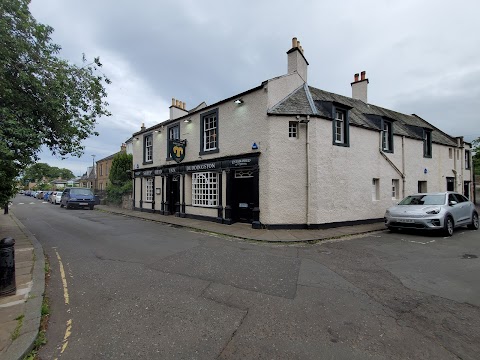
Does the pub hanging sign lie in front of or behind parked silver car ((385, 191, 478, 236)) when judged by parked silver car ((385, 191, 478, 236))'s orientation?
in front

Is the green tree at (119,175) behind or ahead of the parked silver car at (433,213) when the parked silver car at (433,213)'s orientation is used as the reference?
ahead

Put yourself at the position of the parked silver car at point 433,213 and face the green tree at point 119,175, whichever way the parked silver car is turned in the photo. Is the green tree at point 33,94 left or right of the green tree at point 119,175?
left

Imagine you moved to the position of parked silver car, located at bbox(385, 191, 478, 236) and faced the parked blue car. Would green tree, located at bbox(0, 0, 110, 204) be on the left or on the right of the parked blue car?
left

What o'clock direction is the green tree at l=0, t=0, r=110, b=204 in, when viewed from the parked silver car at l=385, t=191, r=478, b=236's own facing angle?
The green tree is roughly at 12 o'clock from the parked silver car.

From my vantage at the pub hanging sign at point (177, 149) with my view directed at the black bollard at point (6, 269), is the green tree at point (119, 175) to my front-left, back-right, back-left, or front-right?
back-right

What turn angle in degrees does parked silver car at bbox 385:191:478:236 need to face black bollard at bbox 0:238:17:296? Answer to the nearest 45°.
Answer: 0° — it already faces it
